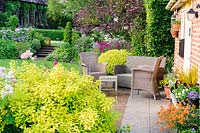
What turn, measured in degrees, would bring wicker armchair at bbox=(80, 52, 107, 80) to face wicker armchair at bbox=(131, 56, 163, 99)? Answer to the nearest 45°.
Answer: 0° — it already faces it

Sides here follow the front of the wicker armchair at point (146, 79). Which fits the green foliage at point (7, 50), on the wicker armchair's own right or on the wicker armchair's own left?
on the wicker armchair's own right

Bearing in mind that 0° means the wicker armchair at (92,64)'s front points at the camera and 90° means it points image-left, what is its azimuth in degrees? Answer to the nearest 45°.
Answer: approximately 315°

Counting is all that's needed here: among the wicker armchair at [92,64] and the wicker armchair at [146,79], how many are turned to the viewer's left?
1

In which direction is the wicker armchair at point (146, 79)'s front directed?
to the viewer's left

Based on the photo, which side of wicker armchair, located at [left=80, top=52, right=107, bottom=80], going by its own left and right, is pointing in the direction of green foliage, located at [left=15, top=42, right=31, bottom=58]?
back

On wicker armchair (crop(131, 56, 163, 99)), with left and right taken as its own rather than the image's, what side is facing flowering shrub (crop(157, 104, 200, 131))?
left

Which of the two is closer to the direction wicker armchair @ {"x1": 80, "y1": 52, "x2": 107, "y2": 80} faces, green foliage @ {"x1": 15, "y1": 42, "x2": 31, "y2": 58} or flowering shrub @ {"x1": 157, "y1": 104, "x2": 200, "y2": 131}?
the flowering shrub

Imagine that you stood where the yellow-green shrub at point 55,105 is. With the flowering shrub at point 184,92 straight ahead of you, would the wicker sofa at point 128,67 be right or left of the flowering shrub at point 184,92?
left

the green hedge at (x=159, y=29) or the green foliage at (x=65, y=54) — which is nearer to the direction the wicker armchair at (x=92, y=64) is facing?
the green hedge

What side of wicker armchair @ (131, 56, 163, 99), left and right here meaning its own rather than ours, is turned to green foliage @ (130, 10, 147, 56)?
right

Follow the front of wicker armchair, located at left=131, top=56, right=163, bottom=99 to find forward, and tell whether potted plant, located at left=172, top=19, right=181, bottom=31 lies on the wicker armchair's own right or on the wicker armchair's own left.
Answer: on the wicker armchair's own right
